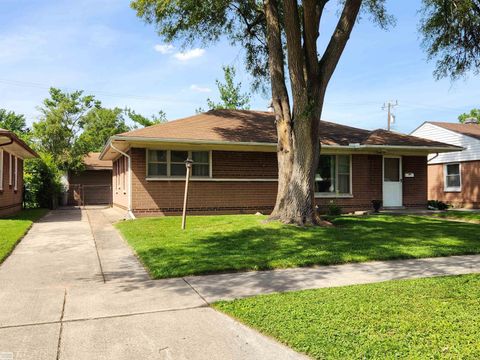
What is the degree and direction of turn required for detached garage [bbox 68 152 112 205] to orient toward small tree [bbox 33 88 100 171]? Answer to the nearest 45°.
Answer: approximately 135° to its right

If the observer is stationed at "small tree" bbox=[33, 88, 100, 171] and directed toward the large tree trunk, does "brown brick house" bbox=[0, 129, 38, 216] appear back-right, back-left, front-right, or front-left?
front-right

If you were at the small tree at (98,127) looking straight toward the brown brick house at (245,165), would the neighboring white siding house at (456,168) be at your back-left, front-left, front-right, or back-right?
front-left

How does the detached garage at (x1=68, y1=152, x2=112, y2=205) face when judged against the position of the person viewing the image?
facing the viewer

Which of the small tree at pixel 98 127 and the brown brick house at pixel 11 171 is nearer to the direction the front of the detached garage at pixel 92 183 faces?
the brown brick house

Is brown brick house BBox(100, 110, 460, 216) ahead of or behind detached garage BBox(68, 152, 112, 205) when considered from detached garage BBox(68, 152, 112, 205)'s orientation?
ahead

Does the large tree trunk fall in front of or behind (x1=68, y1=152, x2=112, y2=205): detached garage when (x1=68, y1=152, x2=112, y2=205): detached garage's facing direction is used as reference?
in front

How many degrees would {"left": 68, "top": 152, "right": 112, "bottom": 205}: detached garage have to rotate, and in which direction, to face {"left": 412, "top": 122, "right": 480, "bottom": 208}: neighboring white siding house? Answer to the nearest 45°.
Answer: approximately 45° to its left

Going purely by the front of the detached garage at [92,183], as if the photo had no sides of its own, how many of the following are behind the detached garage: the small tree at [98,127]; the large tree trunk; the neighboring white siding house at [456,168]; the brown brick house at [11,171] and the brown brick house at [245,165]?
1

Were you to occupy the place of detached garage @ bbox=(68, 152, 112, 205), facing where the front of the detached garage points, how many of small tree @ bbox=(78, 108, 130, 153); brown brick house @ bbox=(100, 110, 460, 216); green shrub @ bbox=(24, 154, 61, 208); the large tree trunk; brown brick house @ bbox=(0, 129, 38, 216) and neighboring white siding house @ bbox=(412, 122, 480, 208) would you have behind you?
1

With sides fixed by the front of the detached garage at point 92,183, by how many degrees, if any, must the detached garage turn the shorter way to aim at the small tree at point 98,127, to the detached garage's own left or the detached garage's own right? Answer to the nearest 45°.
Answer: approximately 180°

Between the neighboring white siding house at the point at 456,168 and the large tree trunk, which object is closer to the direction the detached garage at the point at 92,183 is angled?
the large tree trunk

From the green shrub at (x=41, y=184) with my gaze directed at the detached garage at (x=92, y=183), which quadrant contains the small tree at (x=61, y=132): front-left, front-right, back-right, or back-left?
front-left

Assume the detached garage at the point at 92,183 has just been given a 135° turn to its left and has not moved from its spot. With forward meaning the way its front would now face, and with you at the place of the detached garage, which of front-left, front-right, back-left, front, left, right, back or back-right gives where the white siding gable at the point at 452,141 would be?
right

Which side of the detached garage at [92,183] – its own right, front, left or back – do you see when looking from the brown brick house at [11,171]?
front
